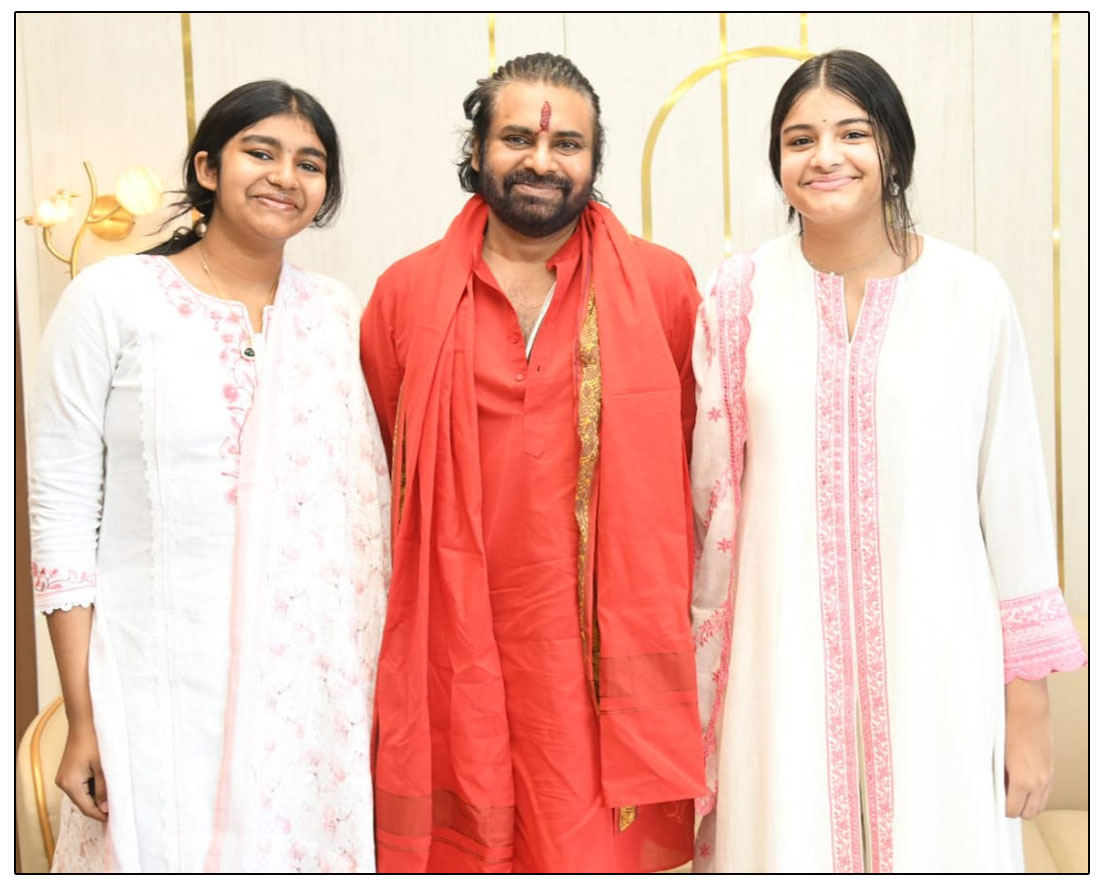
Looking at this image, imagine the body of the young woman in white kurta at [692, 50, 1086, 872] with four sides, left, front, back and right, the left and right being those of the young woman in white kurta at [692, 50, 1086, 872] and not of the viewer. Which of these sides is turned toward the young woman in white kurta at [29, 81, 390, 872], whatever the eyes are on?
right

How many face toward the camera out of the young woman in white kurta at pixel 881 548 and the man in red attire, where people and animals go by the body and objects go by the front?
2

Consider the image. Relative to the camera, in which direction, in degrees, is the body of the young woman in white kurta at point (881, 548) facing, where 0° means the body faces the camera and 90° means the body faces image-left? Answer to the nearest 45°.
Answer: approximately 0°

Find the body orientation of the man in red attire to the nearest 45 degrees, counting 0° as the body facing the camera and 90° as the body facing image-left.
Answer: approximately 0°

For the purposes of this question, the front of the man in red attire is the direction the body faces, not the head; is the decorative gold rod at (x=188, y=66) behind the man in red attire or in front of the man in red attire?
behind

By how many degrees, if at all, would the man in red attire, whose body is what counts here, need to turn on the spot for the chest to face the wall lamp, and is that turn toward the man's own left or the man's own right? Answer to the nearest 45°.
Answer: approximately 135° to the man's own right
